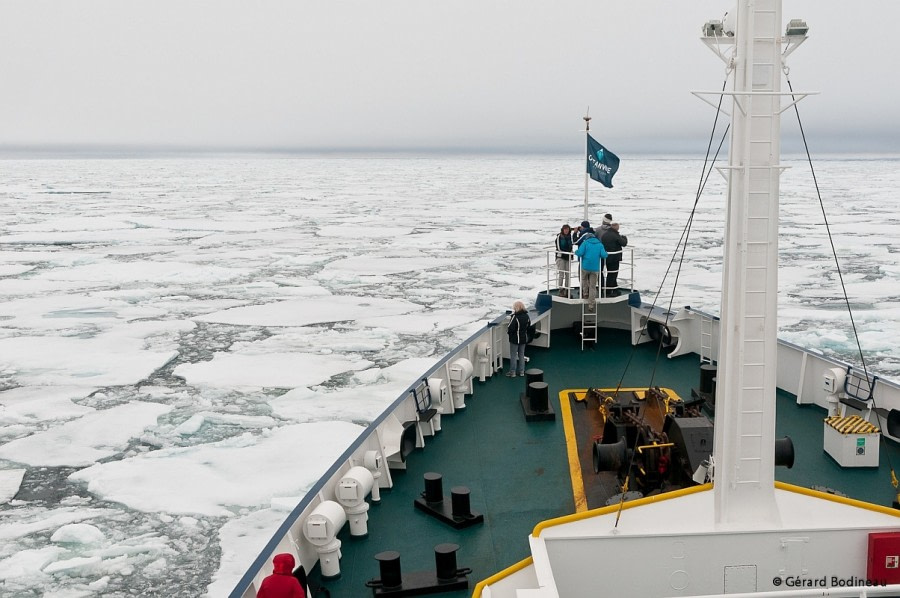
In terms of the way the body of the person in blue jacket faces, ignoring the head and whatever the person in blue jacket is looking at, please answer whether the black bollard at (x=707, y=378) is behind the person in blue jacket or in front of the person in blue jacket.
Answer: behind

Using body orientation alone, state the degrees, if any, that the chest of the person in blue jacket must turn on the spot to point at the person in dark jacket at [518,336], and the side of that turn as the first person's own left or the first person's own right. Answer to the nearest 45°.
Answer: approximately 135° to the first person's own left

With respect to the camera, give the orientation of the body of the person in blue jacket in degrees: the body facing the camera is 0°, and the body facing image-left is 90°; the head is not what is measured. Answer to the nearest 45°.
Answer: approximately 180°

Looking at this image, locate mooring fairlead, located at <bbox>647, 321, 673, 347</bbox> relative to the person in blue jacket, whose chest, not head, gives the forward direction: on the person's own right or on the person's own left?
on the person's own right

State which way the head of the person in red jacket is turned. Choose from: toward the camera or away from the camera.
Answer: away from the camera

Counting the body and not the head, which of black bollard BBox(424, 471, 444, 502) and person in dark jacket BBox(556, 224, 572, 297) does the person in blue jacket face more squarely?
the person in dark jacket

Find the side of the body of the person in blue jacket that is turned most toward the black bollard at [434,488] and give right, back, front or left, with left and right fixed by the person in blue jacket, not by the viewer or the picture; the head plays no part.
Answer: back

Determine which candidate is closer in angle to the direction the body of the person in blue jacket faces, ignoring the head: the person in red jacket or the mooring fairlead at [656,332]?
the mooring fairlead

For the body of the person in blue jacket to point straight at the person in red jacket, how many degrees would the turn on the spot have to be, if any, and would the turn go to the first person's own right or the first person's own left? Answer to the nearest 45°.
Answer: approximately 180°
